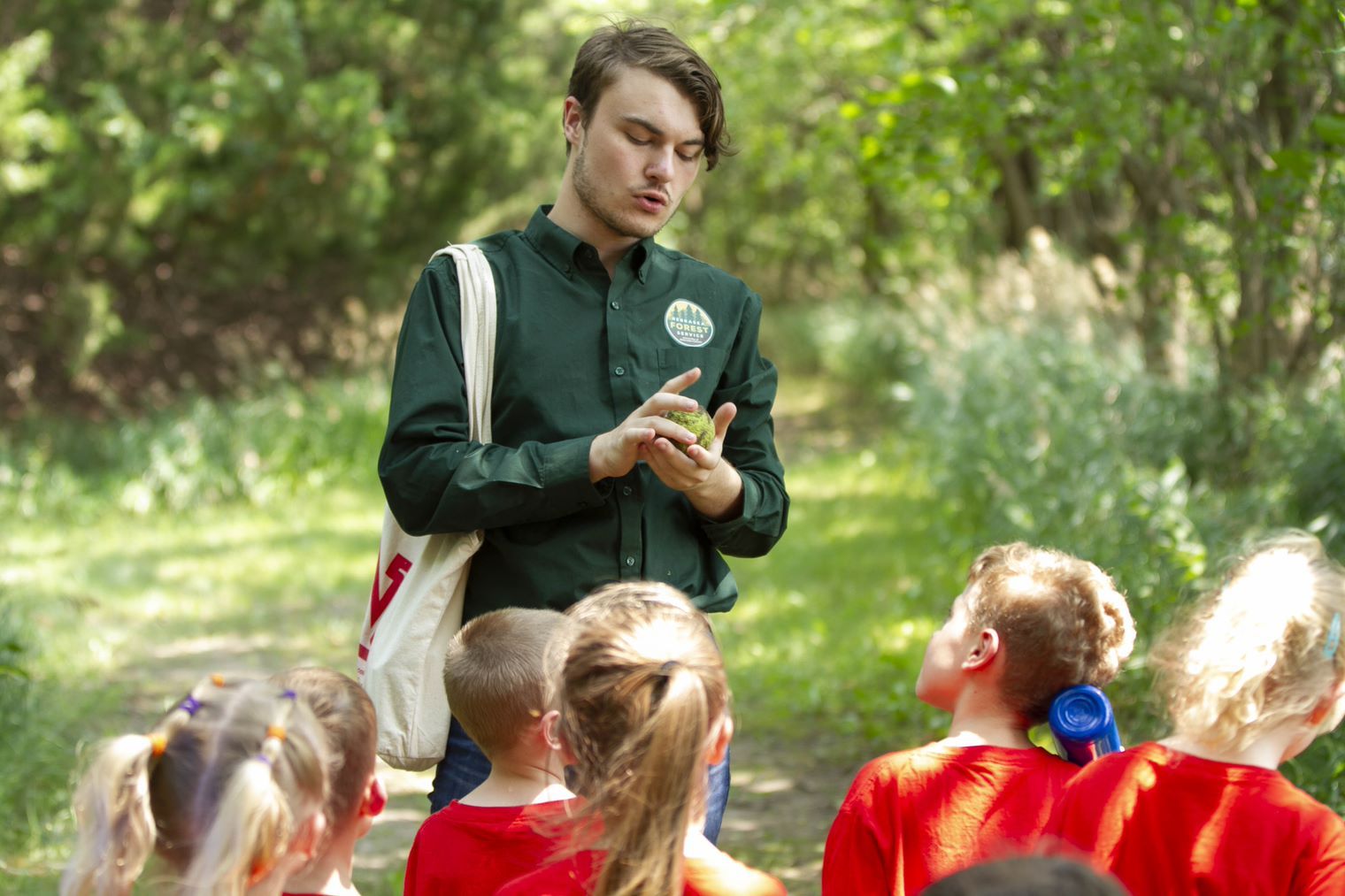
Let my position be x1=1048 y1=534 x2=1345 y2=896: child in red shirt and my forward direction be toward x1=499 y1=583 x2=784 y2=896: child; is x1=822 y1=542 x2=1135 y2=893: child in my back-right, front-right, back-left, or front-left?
front-right

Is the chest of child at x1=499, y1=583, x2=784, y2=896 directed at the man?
yes

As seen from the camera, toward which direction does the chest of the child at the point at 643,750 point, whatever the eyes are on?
away from the camera

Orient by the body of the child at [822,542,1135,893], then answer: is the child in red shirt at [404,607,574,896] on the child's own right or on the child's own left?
on the child's own left

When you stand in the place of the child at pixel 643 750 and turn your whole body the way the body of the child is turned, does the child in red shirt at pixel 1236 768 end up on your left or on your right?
on your right

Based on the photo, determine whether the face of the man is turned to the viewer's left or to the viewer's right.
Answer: to the viewer's right

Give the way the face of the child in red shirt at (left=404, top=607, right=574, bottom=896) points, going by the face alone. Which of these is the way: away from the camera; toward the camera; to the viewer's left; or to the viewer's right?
away from the camera

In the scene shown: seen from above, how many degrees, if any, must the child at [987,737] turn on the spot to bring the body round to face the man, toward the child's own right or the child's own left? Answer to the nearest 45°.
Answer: approximately 45° to the child's own left

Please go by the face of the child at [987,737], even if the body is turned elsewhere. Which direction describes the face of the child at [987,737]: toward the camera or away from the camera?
away from the camera

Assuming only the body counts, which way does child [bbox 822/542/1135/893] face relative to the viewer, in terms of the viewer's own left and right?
facing away from the viewer and to the left of the viewer

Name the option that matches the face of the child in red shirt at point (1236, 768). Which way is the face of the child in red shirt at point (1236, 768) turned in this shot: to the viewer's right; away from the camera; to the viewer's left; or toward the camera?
away from the camera

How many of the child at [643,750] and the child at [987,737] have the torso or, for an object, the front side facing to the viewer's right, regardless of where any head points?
0

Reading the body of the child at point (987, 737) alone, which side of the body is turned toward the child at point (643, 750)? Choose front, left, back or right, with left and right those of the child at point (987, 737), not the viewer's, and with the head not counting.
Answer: left

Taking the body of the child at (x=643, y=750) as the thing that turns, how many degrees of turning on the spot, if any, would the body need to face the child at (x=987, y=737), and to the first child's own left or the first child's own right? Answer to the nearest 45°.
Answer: approximately 45° to the first child's own right
